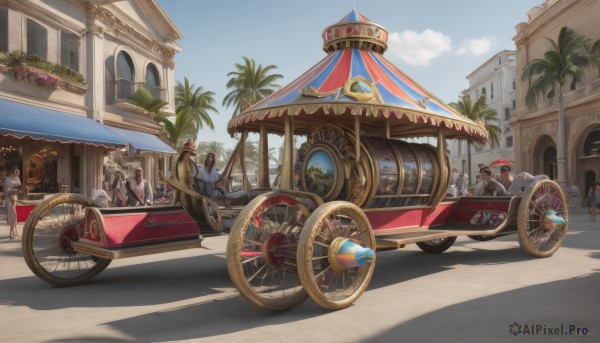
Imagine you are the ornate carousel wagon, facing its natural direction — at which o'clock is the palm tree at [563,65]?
The palm tree is roughly at 6 o'clock from the ornate carousel wagon.

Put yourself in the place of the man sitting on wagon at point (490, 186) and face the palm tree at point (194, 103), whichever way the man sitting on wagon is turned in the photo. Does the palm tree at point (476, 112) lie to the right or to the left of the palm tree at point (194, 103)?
right

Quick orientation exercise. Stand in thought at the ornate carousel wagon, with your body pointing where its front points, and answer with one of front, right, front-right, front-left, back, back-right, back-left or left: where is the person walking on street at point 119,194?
right

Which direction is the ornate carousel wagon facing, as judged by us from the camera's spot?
facing the viewer and to the left of the viewer

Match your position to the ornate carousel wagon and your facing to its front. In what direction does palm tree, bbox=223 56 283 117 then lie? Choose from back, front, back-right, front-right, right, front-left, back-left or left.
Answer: back-right

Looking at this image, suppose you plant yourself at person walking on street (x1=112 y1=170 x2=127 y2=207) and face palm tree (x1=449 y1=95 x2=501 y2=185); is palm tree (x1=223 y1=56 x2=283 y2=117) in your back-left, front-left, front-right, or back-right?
front-left

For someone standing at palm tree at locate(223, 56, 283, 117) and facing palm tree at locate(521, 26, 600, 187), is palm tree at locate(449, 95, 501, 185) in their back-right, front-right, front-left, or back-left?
front-left

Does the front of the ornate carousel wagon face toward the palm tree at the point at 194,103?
no

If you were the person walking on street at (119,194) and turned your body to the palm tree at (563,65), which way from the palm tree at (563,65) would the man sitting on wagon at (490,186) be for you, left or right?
right

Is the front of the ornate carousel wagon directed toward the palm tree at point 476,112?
no

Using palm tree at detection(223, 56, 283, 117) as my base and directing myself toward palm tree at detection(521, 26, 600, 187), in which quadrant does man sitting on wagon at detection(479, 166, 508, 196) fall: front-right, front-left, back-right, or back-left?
front-right

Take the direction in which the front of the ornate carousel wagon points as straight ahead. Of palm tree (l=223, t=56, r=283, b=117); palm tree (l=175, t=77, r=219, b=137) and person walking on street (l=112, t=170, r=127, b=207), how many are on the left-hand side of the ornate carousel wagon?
0
